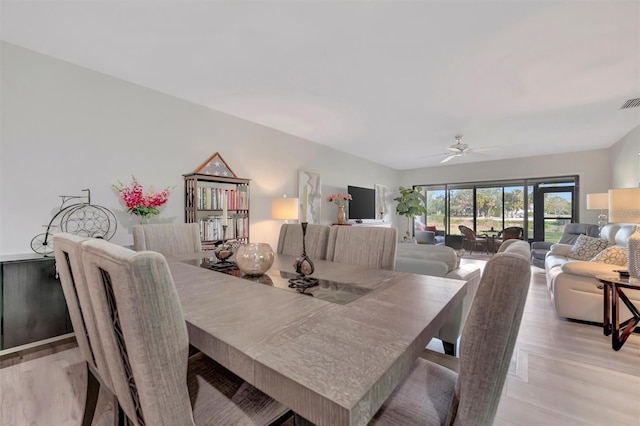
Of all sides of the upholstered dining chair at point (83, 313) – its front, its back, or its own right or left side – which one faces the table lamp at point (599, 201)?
front

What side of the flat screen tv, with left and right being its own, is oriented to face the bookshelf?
right

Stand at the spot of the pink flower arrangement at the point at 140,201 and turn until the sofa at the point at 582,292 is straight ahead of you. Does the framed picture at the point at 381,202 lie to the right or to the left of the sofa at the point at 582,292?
left

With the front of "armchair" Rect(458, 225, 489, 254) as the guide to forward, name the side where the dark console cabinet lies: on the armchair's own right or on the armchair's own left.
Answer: on the armchair's own right

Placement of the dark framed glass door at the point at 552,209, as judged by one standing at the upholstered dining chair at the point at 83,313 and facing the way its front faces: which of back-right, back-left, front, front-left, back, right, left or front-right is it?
front

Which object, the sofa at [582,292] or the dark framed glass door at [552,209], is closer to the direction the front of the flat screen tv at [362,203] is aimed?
the sofa

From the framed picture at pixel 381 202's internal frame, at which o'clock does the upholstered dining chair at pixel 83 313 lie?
The upholstered dining chair is roughly at 2 o'clock from the framed picture.

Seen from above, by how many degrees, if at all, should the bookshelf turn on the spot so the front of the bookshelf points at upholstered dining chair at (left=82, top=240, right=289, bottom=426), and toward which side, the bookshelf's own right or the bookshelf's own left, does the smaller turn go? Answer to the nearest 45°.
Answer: approximately 45° to the bookshelf's own right

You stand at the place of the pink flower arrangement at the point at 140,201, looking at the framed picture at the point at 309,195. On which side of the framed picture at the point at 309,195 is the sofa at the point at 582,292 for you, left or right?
right
